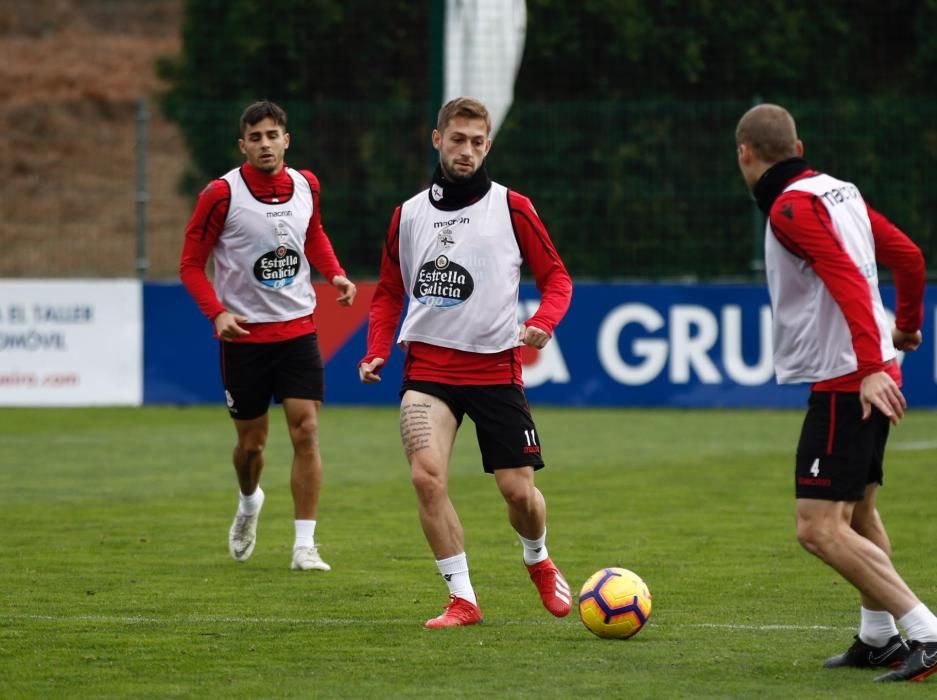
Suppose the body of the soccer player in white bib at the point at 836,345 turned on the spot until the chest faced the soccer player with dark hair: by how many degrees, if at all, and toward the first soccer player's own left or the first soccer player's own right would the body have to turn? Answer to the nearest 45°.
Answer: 0° — they already face them

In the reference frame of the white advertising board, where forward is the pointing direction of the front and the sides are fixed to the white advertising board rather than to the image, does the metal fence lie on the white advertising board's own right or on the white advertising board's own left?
on the white advertising board's own left

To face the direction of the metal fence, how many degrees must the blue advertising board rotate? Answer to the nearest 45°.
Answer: approximately 180°

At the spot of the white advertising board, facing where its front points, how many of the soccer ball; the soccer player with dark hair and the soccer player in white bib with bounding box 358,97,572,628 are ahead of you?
3

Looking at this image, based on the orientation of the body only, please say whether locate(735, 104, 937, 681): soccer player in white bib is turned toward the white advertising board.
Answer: yes

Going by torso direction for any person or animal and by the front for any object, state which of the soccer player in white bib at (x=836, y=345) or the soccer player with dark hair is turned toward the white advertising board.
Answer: the soccer player in white bib

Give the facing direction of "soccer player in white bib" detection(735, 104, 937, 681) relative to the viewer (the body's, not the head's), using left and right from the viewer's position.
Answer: facing away from the viewer and to the left of the viewer

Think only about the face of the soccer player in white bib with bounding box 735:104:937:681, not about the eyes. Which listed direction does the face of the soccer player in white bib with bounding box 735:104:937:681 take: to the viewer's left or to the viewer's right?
to the viewer's left

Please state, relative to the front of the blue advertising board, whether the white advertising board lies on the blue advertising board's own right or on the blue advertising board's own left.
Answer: on the blue advertising board's own right

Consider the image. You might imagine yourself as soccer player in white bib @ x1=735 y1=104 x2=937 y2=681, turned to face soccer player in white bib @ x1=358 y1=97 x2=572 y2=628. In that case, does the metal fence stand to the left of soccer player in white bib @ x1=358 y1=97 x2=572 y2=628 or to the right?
right
